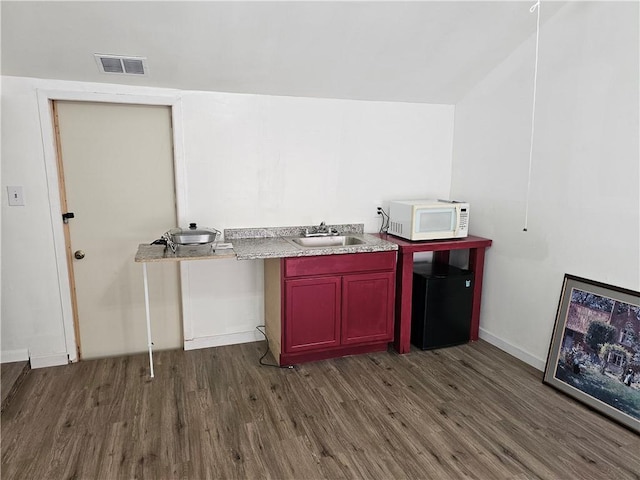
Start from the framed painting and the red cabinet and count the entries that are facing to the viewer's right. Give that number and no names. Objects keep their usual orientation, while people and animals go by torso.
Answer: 0

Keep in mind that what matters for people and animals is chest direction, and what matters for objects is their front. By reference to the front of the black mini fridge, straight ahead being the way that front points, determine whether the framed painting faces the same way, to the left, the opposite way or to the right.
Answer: to the right

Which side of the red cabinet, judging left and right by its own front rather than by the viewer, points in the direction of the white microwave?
left

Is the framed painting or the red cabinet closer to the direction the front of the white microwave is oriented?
the framed painting

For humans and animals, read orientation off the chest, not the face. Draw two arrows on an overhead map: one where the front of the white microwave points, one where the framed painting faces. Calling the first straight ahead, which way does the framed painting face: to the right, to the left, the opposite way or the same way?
to the right

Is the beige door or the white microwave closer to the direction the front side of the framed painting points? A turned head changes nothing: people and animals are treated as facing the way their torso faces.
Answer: the beige door

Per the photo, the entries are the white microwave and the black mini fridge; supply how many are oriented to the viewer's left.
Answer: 0

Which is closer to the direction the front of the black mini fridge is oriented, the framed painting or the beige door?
the framed painting

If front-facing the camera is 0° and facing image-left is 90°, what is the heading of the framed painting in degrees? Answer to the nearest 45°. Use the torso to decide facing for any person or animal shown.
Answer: approximately 45°

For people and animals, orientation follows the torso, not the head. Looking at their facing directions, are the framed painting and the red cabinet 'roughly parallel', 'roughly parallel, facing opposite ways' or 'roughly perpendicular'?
roughly perpendicular

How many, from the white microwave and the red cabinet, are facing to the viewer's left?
0

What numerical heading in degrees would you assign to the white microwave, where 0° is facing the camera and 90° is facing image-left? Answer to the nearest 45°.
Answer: approximately 315°

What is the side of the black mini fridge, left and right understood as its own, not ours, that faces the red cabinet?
right
